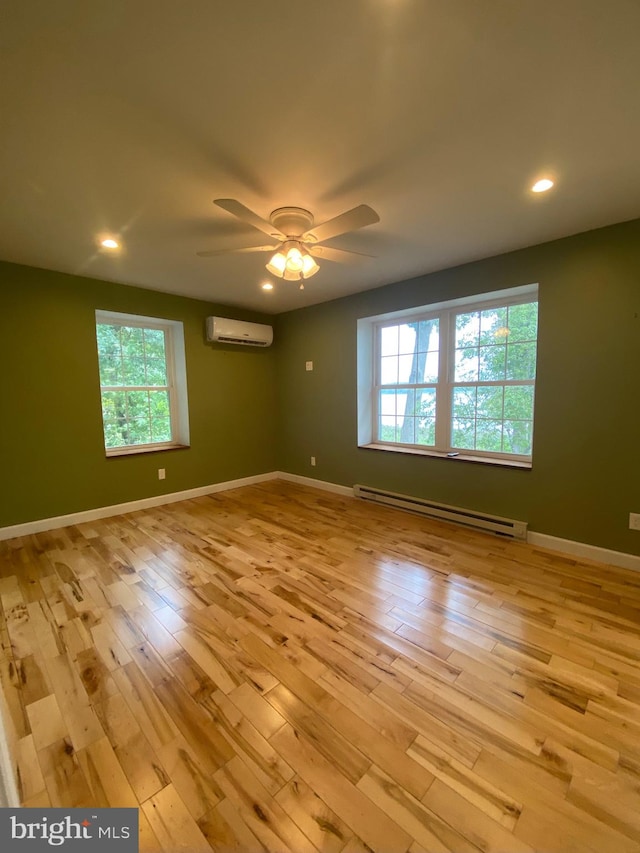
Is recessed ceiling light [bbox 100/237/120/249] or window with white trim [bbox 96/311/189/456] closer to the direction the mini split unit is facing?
the recessed ceiling light

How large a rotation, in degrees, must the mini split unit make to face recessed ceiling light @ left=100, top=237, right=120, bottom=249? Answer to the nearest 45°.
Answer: approximately 90° to its right

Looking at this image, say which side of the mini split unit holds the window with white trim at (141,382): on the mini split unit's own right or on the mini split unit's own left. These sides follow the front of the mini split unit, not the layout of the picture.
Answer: on the mini split unit's own right

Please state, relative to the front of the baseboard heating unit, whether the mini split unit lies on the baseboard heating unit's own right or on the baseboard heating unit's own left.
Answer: on the baseboard heating unit's own right

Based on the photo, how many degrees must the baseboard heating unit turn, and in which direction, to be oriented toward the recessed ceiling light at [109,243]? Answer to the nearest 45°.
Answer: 0° — it already faces it

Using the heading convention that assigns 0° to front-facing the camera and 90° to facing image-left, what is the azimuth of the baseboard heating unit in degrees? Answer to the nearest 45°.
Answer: approximately 45°

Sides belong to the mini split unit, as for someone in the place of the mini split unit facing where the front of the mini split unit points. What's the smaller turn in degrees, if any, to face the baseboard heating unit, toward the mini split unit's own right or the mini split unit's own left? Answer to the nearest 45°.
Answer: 0° — it already faces it

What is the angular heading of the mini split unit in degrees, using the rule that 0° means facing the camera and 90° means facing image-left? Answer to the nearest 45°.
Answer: approximately 315°
